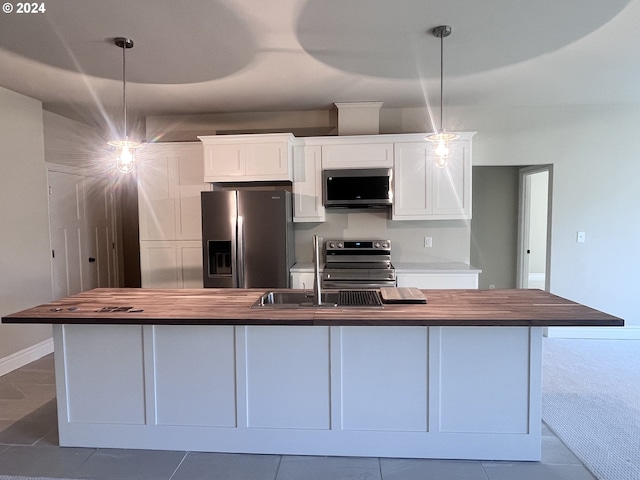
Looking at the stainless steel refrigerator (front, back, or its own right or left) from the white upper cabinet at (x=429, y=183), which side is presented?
left

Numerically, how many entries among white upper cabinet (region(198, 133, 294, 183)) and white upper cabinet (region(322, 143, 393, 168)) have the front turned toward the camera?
2

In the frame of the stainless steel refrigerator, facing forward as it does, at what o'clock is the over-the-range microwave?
The over-the-range microwave is roughly at 9 o'clock from the stainless steel refrigerator.

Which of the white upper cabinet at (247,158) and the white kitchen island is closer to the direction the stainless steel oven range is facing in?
the white kitchen island

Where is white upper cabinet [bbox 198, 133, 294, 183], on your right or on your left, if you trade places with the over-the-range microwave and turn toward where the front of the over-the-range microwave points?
on your right

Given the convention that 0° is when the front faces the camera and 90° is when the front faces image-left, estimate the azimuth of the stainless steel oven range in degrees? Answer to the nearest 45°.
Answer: approximately 0°

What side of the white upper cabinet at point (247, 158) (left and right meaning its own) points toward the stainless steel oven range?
left
